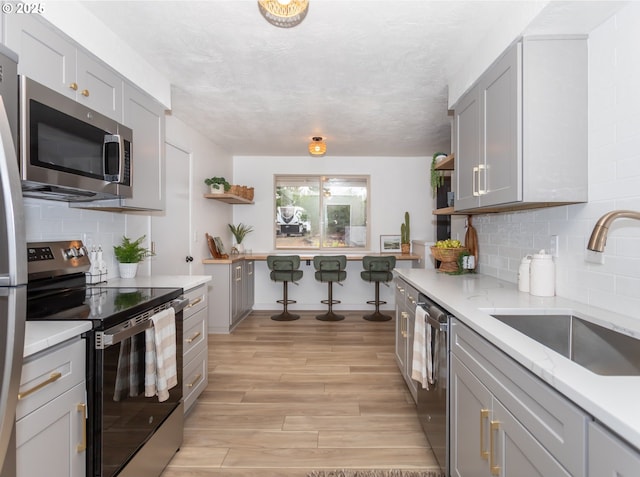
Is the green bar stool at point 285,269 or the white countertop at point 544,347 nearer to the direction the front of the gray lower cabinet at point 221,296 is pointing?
the green bar stool

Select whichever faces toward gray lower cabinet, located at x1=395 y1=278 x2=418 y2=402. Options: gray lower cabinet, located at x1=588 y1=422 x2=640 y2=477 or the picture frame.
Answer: the picture frame

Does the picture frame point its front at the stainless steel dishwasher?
yes

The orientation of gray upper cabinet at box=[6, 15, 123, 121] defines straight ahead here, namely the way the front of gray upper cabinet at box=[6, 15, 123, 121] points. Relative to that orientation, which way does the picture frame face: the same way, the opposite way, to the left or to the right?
to the right

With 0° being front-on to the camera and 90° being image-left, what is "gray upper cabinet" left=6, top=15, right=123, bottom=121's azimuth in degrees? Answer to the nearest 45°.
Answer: approximately 315°

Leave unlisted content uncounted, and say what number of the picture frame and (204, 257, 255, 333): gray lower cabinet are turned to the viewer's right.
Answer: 1

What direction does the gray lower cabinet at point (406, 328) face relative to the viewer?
to the viewer's left

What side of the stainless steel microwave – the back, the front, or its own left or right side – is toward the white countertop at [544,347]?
front

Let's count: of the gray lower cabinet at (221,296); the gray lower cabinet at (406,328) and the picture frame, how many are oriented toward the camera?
1

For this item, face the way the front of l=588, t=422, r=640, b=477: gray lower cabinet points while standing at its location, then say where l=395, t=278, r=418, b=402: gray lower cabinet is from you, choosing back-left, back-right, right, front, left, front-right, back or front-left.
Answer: right

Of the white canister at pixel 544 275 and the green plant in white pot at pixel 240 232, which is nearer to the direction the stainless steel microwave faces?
the white canister
